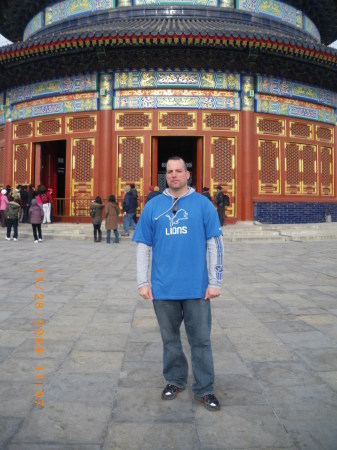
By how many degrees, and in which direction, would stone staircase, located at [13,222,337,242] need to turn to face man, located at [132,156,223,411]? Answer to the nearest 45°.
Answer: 0° — it already faces them

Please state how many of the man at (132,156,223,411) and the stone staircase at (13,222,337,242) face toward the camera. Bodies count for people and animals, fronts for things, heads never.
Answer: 2

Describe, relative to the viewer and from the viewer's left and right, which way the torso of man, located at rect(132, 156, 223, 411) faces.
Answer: facing the viewer

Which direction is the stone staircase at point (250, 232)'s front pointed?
toward the camera

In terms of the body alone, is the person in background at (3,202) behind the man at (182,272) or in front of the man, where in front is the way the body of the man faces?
behind

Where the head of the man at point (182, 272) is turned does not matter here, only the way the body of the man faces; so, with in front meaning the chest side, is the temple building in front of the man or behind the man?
behind

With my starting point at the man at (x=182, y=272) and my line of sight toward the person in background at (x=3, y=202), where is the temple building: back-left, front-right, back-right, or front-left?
front-right

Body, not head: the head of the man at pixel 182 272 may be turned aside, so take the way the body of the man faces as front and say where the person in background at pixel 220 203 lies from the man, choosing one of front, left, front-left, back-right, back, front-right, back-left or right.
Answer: back

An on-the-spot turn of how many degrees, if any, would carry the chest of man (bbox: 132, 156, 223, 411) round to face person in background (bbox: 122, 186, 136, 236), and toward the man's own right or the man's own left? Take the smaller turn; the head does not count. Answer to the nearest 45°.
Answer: approximately 180°

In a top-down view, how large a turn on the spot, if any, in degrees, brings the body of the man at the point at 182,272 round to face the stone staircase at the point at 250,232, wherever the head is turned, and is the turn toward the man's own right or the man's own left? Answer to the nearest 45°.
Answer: approximately 180°

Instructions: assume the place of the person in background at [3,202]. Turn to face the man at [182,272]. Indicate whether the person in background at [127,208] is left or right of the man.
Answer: left

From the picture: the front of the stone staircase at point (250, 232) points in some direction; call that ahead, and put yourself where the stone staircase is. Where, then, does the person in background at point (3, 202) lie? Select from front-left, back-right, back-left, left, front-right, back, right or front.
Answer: right
